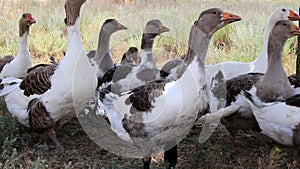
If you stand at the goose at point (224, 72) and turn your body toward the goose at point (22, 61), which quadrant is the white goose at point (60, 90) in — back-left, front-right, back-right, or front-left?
front-left

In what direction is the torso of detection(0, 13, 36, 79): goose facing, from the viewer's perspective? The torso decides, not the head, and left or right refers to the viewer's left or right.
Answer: facing to the right of the viewer

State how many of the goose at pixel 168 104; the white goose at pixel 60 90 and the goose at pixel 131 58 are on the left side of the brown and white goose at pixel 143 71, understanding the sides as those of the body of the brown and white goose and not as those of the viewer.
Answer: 1

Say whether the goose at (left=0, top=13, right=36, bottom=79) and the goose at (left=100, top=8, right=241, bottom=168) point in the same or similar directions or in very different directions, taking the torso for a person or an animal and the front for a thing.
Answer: same or similar directions

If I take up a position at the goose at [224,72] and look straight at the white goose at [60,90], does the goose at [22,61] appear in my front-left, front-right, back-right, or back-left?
front-right

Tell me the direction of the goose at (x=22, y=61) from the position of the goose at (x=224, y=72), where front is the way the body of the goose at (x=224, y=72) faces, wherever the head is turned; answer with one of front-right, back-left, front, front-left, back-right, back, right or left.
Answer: back

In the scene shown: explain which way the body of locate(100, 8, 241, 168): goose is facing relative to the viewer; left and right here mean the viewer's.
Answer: facing to the right of the viewer

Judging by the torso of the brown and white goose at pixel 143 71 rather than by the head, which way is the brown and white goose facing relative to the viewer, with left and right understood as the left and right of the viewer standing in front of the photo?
facing to the right of the viewer

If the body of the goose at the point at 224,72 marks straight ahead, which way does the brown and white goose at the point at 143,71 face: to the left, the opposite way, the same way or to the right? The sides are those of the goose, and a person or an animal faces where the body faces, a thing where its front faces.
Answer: the same way

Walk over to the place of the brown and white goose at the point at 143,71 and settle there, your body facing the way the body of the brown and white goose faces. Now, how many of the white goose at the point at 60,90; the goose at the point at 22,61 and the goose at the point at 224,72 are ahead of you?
1

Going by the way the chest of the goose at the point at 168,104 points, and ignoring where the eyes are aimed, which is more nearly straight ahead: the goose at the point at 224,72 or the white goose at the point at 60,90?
the goose

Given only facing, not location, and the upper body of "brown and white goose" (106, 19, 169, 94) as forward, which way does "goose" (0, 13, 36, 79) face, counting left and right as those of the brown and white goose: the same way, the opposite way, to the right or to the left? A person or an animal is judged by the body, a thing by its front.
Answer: the same way

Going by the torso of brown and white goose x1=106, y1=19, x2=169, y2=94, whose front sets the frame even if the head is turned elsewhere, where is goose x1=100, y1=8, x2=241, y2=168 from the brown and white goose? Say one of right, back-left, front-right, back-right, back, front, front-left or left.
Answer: right

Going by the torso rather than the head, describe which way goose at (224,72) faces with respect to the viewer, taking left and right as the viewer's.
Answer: facing to the right of the viewer
